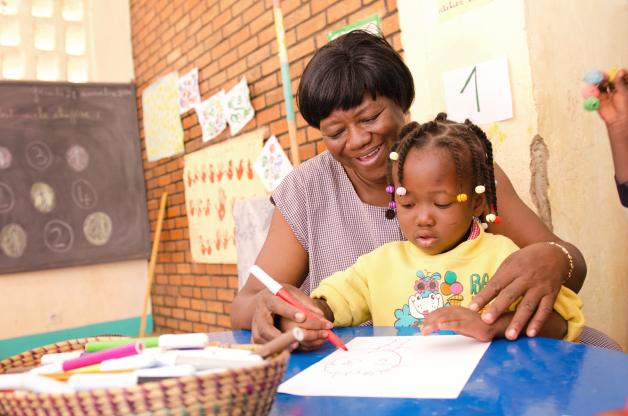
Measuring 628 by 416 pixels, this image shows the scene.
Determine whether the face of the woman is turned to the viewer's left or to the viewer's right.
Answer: to the viewer's right

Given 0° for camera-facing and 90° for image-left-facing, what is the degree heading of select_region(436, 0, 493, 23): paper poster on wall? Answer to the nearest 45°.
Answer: approximately 45°

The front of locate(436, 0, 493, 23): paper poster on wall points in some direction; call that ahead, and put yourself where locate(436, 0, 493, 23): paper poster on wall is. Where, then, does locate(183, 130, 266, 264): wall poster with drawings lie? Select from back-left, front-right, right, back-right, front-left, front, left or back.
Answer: right

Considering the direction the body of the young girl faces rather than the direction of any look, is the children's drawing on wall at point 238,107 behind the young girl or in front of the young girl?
behind

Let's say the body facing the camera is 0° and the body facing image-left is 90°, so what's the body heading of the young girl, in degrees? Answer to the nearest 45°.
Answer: approximately 0°

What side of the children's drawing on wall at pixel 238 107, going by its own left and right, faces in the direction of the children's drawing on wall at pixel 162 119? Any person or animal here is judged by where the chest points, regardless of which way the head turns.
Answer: right

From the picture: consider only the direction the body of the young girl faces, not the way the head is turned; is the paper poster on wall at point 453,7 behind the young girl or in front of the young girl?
behind

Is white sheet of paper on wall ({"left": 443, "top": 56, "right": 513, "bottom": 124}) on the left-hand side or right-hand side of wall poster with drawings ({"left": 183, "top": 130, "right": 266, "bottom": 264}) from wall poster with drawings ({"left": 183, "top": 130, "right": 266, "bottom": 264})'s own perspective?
on its left

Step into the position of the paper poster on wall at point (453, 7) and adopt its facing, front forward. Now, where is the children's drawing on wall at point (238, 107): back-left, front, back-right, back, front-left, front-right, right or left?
right

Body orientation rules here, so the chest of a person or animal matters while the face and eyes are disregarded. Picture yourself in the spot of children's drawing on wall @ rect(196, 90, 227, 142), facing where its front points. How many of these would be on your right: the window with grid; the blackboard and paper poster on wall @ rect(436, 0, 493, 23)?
2
